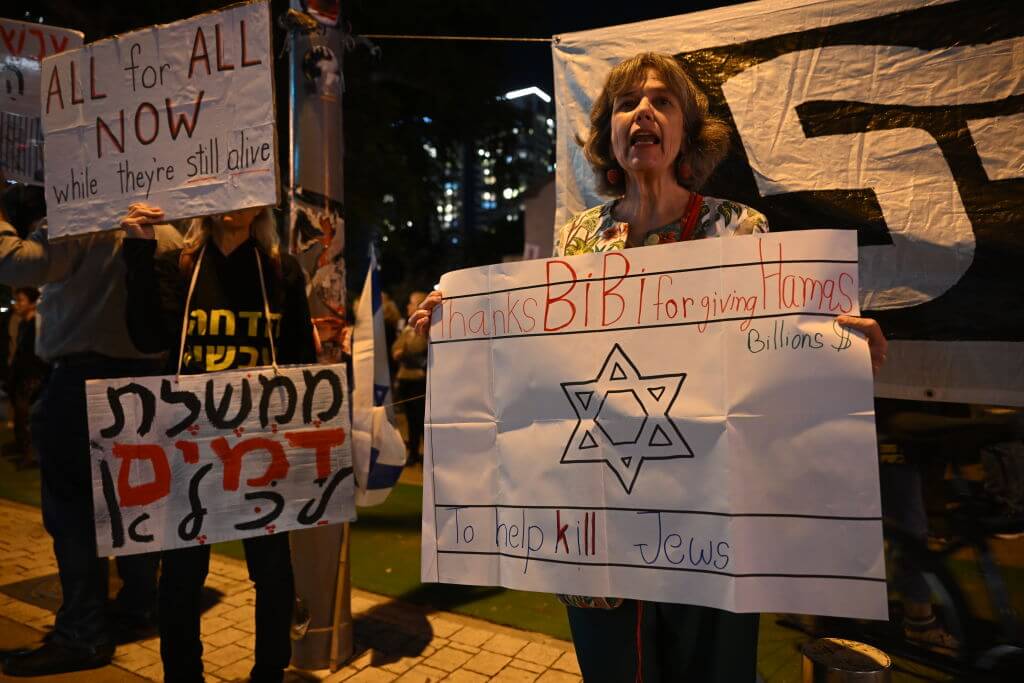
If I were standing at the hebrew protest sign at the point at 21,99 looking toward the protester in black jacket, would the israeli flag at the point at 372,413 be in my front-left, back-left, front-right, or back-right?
front-left

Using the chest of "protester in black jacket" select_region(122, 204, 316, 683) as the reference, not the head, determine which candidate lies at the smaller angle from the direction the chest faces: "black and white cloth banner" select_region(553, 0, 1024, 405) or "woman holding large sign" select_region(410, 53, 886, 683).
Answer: the woman holding large sign

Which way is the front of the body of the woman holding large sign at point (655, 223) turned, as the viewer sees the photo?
toward the camera

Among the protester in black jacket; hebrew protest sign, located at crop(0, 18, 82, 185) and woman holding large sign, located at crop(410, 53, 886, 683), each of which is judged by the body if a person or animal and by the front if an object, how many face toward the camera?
3

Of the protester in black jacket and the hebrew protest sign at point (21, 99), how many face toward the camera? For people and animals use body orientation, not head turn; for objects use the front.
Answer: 2

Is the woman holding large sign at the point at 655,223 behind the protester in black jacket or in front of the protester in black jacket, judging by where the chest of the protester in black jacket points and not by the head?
in front

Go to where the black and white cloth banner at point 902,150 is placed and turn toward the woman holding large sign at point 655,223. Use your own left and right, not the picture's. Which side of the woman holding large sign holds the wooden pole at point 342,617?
right

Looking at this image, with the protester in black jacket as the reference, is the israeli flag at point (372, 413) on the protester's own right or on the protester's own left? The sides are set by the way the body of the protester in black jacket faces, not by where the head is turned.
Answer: on the protester's own left

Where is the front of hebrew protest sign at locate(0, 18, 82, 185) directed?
toward the camera

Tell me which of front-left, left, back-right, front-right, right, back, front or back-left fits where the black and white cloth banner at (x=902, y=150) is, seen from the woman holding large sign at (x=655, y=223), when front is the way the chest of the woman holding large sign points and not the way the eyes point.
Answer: back-left

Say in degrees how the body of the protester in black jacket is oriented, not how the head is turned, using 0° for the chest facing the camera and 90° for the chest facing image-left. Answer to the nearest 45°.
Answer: approximately 0°

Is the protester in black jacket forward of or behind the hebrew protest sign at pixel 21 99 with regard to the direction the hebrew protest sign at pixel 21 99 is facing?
forward

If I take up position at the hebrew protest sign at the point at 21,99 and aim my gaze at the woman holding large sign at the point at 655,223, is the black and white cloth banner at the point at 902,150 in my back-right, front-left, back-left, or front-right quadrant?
front-left
